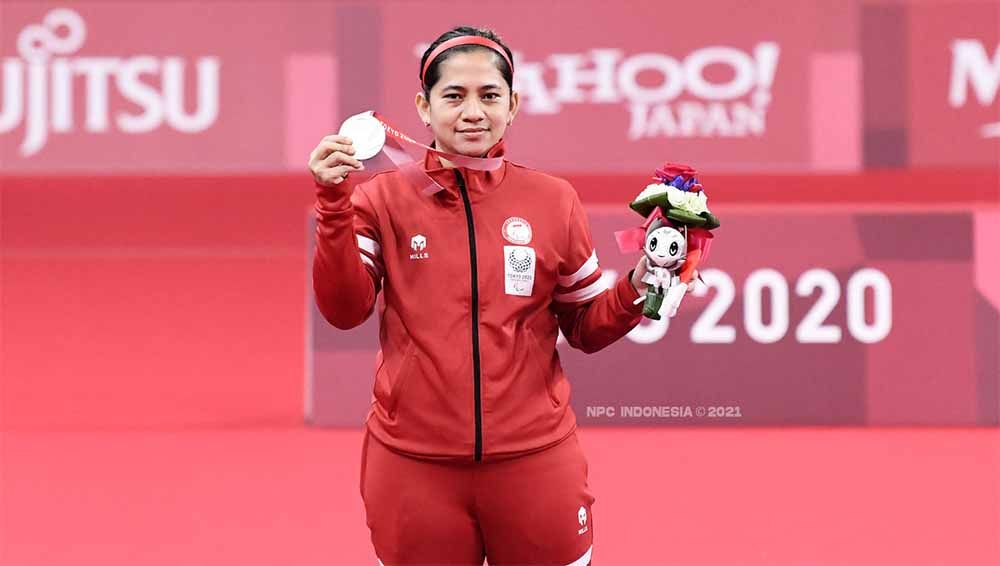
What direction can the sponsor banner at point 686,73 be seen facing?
toward the camera

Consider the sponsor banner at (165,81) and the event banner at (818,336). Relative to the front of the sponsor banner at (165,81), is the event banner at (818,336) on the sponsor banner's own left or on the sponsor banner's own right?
on the sponsor banner's own left

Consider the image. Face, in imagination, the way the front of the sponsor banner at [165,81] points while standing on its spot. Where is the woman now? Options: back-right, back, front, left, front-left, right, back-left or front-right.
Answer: front

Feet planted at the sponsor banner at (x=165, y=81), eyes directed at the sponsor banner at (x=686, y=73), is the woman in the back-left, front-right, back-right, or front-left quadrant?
front-right

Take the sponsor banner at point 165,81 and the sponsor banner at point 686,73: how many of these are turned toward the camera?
2

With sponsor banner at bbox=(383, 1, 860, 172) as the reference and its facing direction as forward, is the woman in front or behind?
in front

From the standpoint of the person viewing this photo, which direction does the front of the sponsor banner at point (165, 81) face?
facing the viewer

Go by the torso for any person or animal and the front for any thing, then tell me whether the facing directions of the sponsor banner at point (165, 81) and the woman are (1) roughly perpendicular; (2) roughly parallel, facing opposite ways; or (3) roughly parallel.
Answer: roughly parallel

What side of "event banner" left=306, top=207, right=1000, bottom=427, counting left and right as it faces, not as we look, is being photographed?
front

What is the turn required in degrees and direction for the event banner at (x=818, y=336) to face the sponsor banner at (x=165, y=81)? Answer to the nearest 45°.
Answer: approximately 90° to its right
